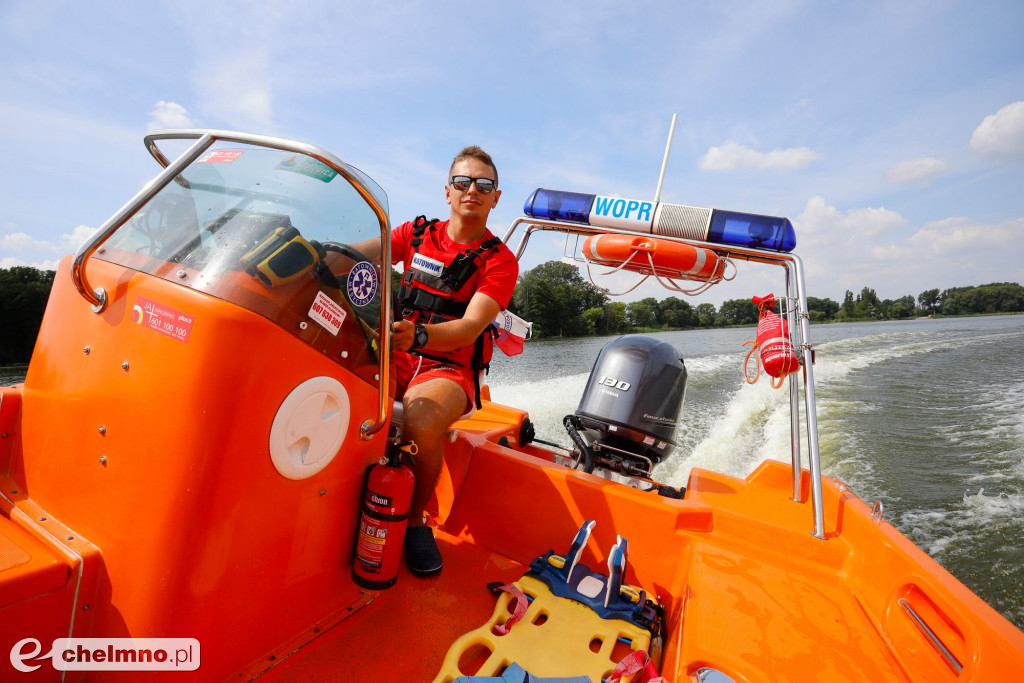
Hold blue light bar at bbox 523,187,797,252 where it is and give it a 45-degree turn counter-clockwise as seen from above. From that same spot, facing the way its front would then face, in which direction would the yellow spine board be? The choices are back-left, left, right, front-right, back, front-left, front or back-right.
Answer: front

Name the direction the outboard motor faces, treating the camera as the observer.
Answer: facing the viewer and to the left of the viewer

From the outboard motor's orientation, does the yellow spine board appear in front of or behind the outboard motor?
in front

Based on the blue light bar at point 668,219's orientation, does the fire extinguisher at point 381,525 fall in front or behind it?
in front

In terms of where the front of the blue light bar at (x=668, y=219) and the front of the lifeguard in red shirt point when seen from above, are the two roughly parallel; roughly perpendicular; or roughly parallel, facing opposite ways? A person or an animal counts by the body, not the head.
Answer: roughly parallel

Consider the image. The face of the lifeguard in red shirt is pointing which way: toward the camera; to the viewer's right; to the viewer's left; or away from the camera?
toward the camera

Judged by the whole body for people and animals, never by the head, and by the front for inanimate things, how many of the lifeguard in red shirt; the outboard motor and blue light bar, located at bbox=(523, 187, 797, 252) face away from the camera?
0

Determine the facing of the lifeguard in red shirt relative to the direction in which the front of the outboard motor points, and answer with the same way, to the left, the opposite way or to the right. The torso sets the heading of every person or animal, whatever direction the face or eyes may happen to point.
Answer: the same way

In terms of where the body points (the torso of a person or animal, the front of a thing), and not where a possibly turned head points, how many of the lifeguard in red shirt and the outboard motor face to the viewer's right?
0

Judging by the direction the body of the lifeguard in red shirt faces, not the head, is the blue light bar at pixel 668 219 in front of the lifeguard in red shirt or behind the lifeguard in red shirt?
behind

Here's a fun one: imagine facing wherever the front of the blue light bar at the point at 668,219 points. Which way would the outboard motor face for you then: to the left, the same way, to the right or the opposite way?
the same way

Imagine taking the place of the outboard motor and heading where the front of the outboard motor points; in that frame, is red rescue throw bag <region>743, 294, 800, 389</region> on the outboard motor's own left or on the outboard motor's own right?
on the outboard motor's own left

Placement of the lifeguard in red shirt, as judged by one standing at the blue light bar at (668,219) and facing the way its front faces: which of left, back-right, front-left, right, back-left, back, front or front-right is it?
front
